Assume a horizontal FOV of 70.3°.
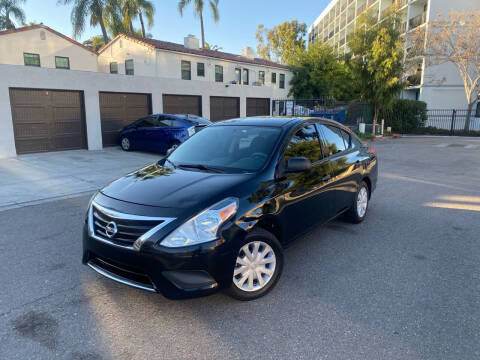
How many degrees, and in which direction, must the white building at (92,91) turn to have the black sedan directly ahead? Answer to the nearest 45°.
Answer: approximately 45° to its right

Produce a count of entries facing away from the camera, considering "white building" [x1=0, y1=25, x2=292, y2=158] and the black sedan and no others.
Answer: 0

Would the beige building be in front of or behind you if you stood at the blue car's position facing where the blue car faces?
in front

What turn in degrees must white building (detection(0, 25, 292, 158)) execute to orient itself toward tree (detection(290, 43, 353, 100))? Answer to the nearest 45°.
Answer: approximately 90° to its left

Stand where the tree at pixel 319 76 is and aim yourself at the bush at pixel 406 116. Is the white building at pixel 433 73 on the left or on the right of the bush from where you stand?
left

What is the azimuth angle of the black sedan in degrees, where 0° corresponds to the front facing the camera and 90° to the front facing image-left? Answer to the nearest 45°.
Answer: approximately 45°
